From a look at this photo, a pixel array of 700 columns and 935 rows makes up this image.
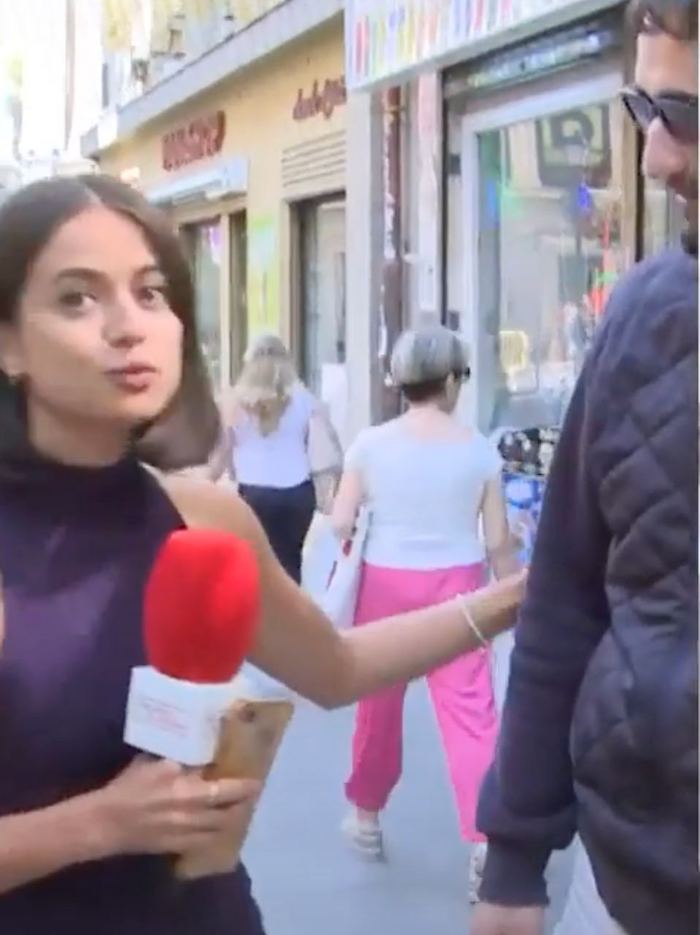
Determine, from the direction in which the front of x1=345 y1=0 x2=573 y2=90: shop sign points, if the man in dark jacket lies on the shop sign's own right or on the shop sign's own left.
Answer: on the shop sign's own left

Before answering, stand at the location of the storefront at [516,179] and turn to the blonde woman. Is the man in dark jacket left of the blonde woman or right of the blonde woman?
left

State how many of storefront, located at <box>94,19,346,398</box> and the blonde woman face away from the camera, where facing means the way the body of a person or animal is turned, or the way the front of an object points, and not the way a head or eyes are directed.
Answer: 1

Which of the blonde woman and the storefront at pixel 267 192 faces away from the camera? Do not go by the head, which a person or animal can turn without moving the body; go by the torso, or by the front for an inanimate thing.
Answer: the blonde woman

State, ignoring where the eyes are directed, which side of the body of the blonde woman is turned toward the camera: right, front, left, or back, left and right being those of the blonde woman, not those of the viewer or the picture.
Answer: back

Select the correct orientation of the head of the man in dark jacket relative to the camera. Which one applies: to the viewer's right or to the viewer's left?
to the viewer's left
